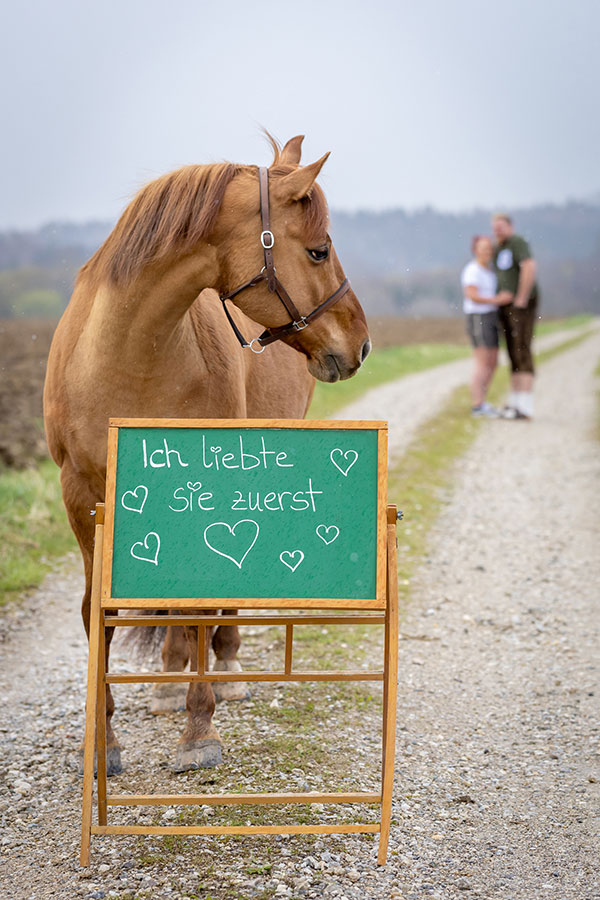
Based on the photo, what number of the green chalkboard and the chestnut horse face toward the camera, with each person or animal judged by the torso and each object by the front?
2

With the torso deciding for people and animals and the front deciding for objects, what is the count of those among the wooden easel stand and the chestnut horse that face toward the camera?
2

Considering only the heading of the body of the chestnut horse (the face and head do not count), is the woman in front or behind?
behind

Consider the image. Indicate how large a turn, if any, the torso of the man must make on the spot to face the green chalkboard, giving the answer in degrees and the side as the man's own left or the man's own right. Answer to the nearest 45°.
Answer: approximately 45° to the man's own left

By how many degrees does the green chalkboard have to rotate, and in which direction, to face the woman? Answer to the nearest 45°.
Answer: approximately 180°

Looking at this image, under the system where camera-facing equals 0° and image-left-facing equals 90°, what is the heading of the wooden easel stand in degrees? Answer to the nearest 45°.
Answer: approximately 0°

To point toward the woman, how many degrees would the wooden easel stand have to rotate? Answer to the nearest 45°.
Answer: approximately 180°
